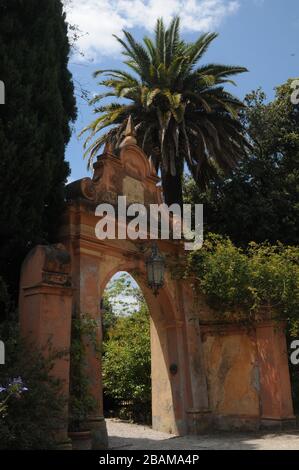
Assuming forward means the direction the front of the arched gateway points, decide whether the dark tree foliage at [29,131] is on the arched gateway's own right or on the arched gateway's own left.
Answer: on the arched gateway's own right

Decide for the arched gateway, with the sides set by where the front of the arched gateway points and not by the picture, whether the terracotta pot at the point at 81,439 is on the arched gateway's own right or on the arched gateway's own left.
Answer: on the arched gateway's own right

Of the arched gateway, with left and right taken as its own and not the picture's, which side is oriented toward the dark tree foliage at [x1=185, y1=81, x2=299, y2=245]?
left

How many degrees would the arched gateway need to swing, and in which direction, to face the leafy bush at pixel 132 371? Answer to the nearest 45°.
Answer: approximately 135° to its left

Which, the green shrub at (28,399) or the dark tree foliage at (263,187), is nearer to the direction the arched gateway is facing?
the green shrub

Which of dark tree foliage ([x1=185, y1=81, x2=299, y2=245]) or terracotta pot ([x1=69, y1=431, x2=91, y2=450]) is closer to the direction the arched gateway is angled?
the terracotta pot

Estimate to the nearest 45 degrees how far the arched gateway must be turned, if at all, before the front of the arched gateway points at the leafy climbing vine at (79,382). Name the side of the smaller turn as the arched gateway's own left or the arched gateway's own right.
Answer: approximately 90° to the arched gateway's own right

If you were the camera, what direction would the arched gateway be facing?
facing the viewer and to the right of the viewer

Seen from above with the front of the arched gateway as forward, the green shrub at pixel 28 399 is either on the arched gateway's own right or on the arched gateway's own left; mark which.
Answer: on the arched gateway's own right
